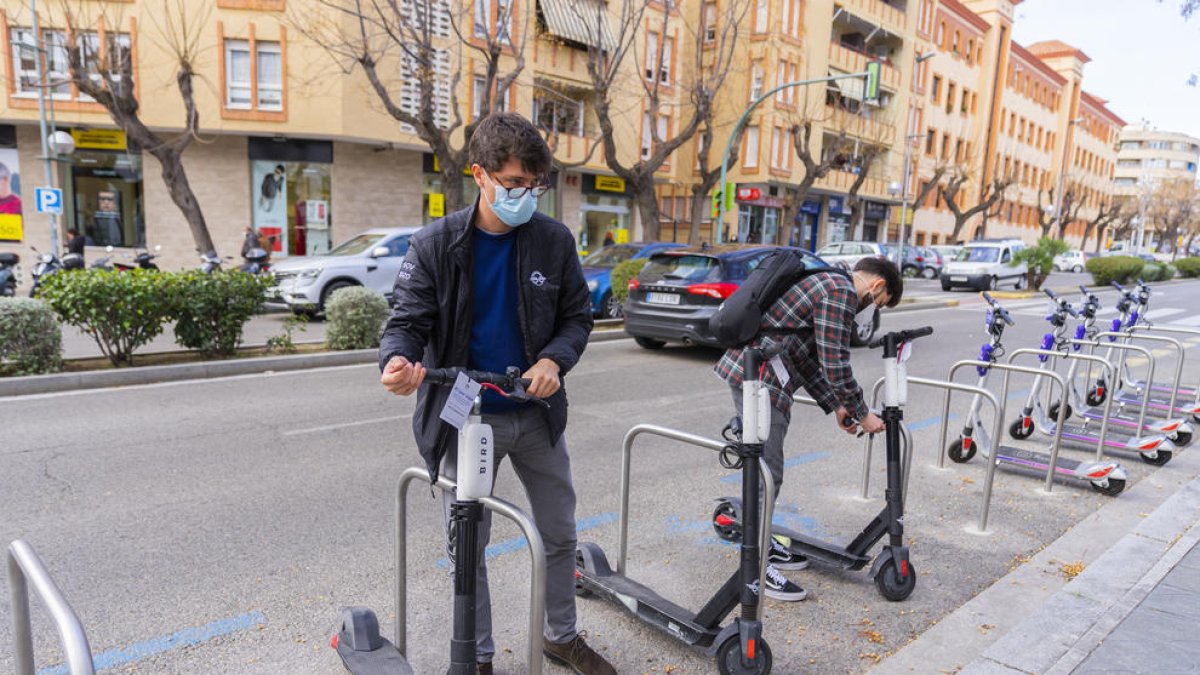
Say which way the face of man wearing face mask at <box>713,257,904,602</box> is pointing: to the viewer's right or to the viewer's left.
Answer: to the viewer's right

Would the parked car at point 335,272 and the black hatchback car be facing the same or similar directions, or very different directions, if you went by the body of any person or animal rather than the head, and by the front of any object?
very different directions

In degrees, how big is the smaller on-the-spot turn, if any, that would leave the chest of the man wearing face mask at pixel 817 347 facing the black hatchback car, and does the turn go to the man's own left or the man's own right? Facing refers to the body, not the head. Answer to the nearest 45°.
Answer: approximately 90° to the man's own left

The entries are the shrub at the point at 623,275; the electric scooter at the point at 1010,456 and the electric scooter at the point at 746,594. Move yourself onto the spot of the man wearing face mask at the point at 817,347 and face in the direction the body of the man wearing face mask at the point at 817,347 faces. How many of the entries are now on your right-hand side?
1

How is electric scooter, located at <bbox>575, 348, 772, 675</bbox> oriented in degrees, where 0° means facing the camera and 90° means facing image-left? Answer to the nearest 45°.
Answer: approximately 315°

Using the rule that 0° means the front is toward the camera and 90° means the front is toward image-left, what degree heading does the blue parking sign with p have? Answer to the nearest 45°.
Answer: approximately 0°

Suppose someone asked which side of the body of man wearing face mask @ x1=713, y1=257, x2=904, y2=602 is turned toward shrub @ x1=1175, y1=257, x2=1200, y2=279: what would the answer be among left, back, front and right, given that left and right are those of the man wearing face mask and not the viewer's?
left

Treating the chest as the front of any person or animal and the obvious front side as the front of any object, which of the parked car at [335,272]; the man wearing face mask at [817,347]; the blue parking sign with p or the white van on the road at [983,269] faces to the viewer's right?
the man wearing face mask

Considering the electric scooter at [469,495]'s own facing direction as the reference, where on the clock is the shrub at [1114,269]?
The shrub is roughly at 9 o'clock from the electric scooter.

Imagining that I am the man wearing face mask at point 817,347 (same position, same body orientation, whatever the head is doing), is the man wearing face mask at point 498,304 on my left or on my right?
on my right

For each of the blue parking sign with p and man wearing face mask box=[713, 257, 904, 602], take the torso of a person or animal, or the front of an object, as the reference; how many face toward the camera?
1

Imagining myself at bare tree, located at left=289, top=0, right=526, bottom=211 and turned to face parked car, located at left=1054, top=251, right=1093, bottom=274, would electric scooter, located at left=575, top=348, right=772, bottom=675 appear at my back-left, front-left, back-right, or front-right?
back-right

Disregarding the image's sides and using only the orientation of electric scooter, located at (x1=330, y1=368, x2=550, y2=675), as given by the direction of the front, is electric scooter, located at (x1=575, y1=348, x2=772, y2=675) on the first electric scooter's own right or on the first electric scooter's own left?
on the first electric scooter's own left

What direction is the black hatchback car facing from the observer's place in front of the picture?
facing away from the viewer and to the right of the viewer

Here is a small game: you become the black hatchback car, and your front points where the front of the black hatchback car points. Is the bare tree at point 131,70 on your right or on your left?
on your left

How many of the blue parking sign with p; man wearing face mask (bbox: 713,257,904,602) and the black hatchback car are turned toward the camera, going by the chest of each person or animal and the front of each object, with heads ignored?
1
